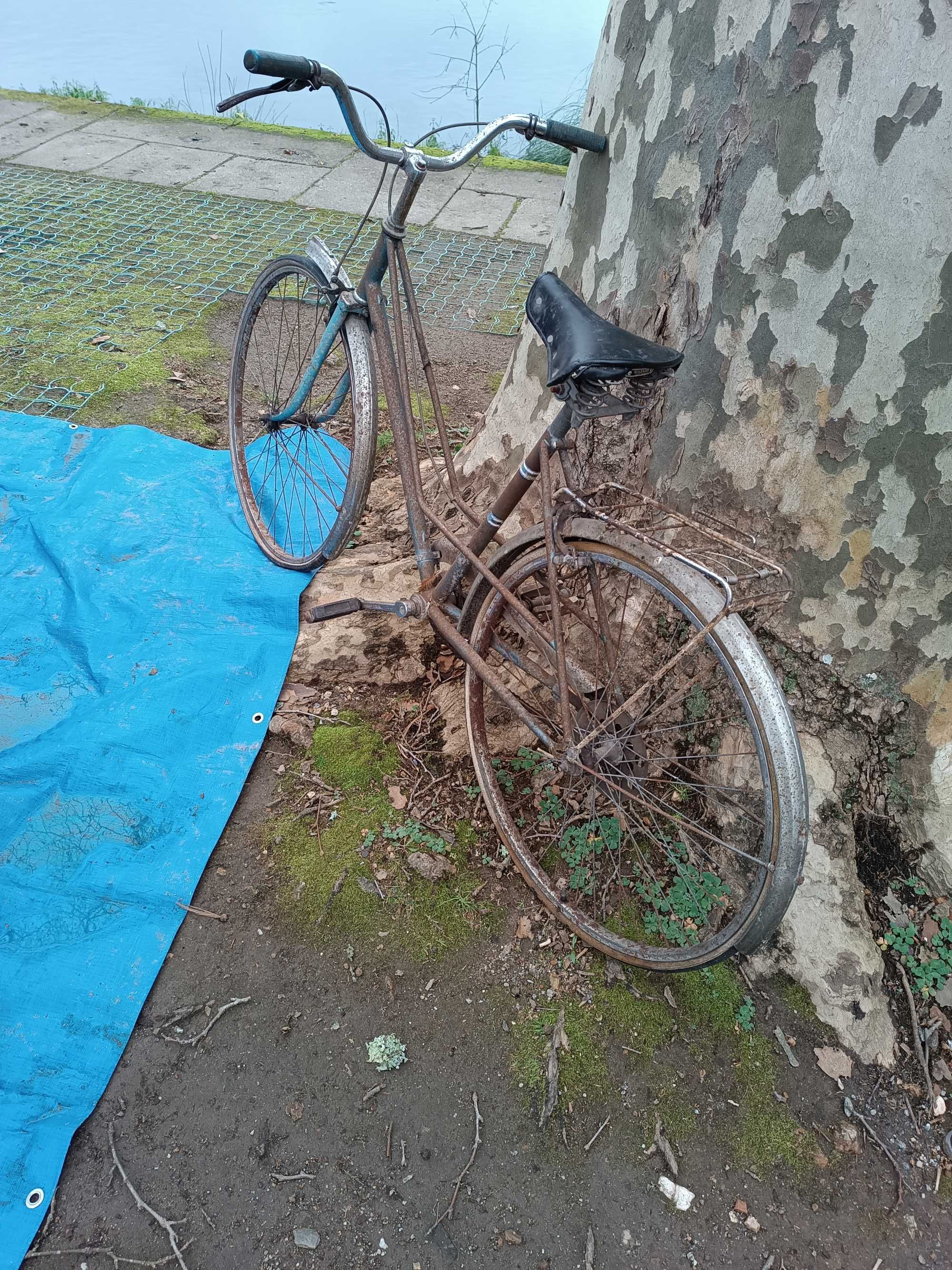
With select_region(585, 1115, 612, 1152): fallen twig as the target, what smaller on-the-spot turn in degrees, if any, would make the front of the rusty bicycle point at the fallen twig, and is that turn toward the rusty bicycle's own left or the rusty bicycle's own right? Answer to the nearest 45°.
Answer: approximately 135° to the rusty bicycle's own left

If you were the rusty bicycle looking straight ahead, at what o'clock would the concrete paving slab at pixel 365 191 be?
The concrete paving slab is roughly at 1 o'clock from the rusty bicycle.

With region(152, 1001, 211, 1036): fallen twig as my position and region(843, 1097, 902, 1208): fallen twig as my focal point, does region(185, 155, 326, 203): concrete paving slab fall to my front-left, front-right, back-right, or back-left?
back-left

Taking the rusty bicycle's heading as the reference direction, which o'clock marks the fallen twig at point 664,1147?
The fallen twig is roughly at 7 o'clock from the rusty bicycle.

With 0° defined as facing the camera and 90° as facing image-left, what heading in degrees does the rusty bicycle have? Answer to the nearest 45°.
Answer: approximately 135°

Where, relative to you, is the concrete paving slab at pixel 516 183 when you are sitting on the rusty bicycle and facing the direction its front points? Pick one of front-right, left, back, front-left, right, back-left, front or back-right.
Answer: front-right

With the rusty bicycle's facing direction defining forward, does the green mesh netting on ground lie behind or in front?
in front

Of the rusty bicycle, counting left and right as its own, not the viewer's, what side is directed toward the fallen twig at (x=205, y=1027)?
left

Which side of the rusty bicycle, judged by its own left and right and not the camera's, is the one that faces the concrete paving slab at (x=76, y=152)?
front

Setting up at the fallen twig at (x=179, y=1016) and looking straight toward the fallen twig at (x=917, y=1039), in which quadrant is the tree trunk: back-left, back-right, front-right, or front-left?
front-left

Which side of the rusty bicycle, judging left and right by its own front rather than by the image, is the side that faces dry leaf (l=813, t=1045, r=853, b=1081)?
back

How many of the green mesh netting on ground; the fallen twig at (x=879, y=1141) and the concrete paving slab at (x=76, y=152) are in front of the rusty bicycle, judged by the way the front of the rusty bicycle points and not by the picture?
2

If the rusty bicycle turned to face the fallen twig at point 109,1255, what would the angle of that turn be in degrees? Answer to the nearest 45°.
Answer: approximately 90° to its left

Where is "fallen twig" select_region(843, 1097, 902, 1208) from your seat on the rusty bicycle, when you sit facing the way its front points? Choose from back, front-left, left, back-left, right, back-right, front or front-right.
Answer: back

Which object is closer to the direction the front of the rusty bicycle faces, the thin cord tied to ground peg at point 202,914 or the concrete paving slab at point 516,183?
the concrete paving slab

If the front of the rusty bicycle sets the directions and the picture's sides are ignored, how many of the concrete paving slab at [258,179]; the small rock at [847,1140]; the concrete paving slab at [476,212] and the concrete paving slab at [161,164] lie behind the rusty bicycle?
1
